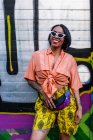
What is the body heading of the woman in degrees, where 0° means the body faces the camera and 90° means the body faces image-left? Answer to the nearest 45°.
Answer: approximately 0°
